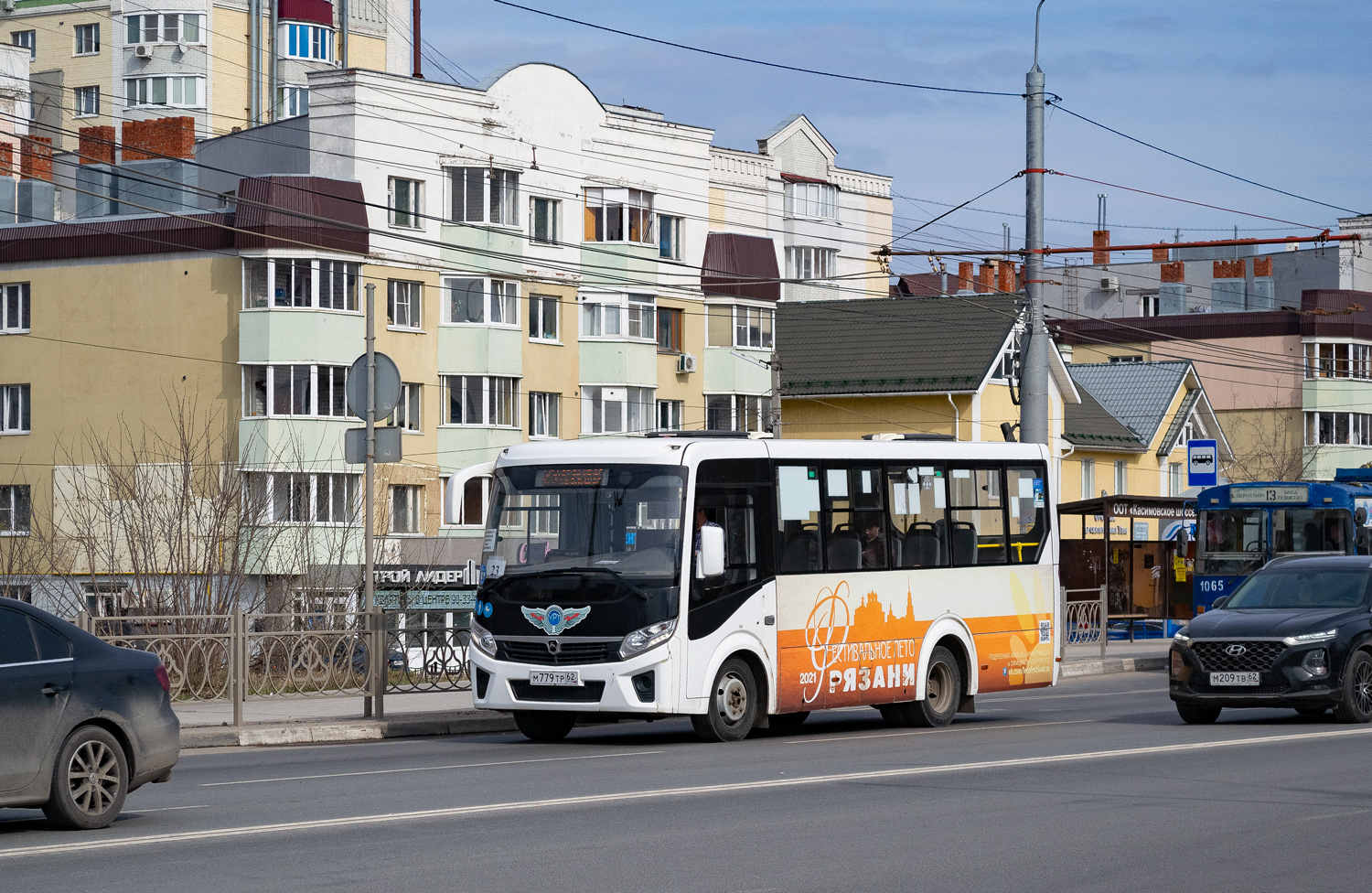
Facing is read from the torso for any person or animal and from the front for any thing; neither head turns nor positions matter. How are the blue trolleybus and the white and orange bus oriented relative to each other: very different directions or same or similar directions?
same or similar directions

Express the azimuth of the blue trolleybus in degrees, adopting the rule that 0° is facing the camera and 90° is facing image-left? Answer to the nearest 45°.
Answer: approximately 45°

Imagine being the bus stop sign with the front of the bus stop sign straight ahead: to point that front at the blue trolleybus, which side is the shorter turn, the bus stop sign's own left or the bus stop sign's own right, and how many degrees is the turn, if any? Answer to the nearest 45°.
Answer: approximately 45° to the bus stop sign's own left

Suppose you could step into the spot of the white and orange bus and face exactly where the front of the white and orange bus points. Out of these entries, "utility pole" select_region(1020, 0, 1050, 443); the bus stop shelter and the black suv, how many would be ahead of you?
0

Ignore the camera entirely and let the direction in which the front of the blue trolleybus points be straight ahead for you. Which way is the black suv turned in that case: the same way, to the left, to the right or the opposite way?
the same way

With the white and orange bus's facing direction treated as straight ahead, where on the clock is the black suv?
The black suv is roughly at 7 o'clock from the white and orange bus.

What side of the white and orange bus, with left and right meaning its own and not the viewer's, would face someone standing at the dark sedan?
front

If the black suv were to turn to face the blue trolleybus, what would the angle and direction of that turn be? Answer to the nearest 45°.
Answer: approximately 135° to its right

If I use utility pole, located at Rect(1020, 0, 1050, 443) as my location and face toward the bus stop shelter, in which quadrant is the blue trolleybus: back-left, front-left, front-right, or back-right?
front-right

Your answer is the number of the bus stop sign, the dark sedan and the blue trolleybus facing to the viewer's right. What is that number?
0

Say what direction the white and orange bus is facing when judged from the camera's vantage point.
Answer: facing the viewer and to the left of the viewer

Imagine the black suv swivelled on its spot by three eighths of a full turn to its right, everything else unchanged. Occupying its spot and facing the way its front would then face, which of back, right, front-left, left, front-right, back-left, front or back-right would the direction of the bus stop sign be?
front

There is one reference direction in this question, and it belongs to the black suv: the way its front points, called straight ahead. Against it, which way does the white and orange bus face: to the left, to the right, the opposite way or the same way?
the same way

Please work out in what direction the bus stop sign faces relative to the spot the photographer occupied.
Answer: facing the viewer

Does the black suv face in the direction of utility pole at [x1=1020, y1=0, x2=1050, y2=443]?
no

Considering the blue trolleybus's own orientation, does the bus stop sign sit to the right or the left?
on its right
